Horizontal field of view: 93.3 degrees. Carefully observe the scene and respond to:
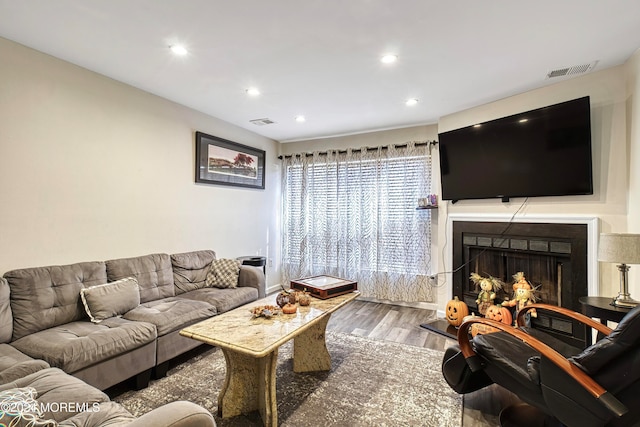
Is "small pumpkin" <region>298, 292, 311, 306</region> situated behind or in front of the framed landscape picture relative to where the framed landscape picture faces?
in front

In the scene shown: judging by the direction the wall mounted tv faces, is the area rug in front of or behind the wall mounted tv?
in front

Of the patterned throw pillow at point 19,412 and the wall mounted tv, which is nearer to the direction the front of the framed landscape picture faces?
the wall mounted tv

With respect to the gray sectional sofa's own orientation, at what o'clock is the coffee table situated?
The coffee table is roughly at 12 o'clock from the gray sectional sofa.

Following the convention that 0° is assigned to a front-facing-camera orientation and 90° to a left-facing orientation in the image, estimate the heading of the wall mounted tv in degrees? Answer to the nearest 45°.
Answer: approximately 45°

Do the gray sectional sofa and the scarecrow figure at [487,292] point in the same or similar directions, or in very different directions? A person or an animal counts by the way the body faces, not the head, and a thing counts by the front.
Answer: very different directions

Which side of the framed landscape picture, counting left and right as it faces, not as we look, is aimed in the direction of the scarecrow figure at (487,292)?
front

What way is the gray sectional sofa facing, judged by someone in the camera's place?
facing the viewer and to the right of the viewer

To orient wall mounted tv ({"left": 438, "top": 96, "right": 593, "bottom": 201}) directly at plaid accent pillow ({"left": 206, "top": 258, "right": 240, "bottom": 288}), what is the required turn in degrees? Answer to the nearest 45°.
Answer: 0° — it already faces it

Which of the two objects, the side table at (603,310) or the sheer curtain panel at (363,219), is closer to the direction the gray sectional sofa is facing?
the side table

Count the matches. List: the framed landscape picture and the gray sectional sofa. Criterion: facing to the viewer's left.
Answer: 0
